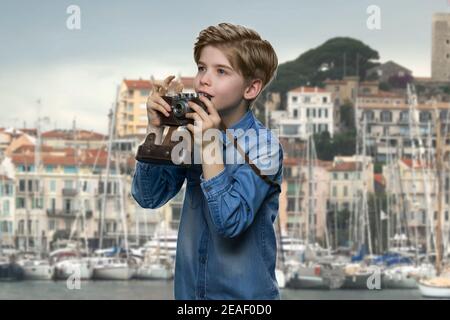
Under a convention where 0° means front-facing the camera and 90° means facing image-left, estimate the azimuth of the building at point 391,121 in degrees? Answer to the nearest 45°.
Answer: approximately 0°

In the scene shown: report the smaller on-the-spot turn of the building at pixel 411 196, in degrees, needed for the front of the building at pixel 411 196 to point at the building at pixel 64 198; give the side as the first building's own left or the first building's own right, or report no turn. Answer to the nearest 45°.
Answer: approximately 90° to the first building's own right

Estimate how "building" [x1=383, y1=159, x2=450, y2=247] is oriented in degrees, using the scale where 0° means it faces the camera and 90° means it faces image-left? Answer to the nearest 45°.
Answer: approximately 0°

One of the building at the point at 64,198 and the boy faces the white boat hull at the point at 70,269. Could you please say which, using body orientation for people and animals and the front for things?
the building

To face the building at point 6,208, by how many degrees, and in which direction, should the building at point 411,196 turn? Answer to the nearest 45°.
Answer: approximately 90° to its right

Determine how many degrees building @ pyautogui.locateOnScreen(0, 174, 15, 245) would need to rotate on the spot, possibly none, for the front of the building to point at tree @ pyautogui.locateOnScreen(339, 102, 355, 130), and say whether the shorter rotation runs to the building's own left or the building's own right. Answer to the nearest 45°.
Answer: approximately 90° to the building's own left

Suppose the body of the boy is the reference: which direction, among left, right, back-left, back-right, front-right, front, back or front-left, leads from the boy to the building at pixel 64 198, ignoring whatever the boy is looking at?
back-right
